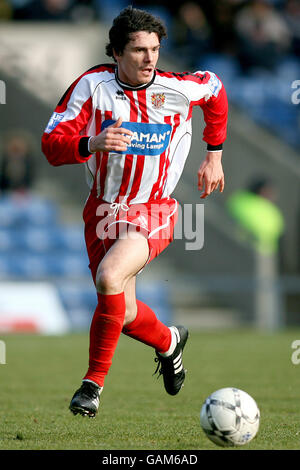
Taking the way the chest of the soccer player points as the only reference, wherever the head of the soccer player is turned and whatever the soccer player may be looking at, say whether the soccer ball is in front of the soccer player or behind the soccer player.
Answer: in front

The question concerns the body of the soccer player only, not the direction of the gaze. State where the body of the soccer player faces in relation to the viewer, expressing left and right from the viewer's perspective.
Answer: facing the viewer

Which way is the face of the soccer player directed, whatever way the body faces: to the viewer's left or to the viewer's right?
to the viewer's right
